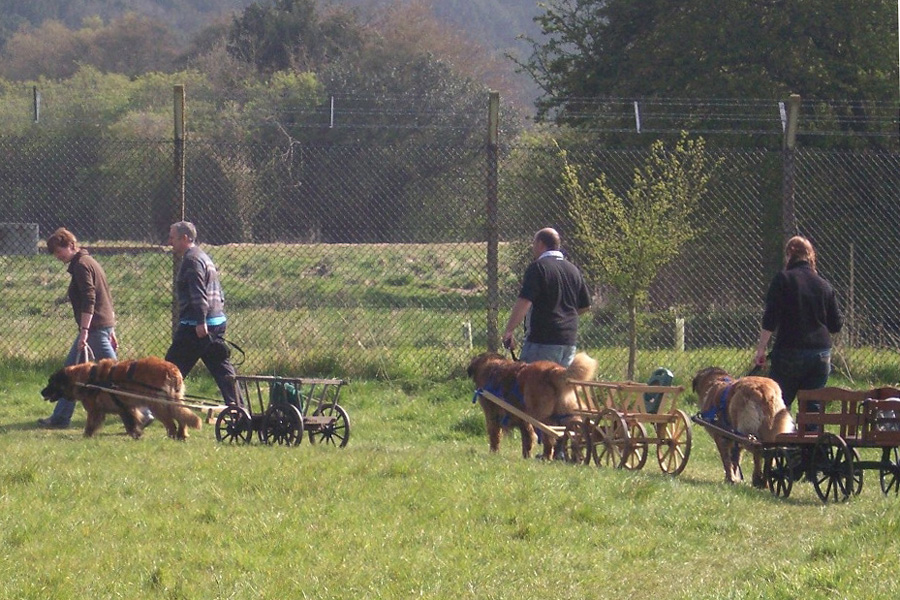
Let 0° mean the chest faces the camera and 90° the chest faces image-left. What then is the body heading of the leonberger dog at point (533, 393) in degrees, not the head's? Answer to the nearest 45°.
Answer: approximately 135°

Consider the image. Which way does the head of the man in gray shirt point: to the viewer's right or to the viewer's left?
to the viewer's left

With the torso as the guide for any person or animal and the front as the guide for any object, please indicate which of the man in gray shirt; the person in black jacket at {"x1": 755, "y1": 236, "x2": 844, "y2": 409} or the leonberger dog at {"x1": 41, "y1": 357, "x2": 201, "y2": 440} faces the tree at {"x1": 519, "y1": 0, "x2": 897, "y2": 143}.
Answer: the person in black jacket

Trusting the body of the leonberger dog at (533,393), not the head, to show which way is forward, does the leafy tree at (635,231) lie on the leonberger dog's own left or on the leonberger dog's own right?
on the leonberger dog's own right

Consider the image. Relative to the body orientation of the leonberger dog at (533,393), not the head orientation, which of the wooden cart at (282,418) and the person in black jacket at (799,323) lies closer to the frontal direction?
the wooden cart

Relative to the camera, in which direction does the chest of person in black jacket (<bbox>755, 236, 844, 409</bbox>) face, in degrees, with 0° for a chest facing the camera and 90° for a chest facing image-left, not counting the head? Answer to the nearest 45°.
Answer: approximately 180°

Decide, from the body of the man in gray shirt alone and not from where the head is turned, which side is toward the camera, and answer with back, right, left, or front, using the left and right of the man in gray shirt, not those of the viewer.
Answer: left

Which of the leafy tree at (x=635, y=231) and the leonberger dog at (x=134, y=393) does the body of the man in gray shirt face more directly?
the leonberger dog

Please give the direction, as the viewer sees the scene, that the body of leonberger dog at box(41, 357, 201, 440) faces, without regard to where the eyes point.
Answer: to the viewer's left
